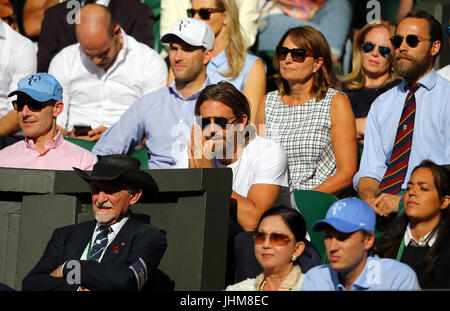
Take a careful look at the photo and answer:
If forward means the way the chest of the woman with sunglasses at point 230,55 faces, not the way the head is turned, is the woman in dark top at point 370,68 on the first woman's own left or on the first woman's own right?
on the first woman's own left

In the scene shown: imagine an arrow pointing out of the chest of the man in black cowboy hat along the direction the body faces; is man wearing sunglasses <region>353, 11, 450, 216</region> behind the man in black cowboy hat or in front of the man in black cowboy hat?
behind

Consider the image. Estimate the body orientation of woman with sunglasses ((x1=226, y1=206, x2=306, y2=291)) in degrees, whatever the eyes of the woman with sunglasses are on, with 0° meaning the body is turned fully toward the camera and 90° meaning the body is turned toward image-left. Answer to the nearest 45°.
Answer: approximately 45°

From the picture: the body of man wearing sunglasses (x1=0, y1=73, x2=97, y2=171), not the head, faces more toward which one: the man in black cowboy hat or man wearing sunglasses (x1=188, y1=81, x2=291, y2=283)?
the man in black cowboy hat

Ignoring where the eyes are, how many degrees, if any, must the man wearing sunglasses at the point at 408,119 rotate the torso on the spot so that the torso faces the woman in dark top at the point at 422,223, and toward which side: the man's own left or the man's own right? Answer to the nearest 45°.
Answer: approximately 45° to the man's own left

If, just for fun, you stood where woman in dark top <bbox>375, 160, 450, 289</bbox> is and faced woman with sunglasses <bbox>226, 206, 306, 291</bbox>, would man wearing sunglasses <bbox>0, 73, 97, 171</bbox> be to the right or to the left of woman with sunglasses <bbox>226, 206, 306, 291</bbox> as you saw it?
right

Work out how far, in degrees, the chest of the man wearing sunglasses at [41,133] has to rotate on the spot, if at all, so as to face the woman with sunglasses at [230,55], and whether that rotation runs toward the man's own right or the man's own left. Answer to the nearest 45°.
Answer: approximately 180°

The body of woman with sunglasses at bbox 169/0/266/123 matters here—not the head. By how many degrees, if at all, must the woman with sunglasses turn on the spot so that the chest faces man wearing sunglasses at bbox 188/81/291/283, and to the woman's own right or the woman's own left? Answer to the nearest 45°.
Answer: approximately 45° to the woman's own left
